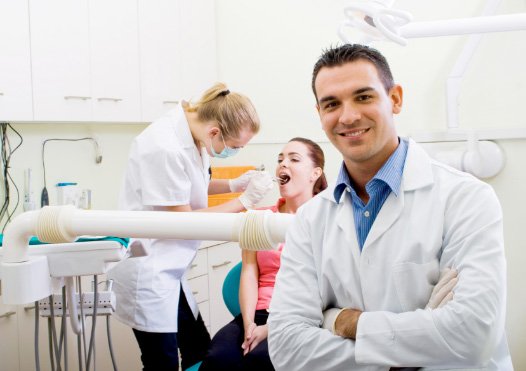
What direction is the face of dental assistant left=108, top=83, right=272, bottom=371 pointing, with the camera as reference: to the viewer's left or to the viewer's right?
to the viewer's right

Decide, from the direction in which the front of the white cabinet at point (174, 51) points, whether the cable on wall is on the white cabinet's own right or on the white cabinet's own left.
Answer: on the white cabinet's own right

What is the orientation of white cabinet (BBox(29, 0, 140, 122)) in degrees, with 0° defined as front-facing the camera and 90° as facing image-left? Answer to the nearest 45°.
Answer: approximately 0°

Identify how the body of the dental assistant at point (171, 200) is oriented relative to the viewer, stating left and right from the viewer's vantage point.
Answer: facing to the right of the viewer
